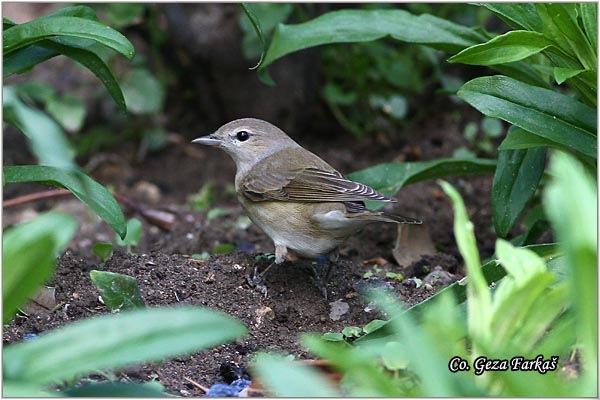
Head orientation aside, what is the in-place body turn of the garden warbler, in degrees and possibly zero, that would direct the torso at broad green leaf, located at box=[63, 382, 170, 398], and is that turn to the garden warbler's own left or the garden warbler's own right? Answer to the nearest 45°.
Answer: approximately 90° to the garden warbler's own left

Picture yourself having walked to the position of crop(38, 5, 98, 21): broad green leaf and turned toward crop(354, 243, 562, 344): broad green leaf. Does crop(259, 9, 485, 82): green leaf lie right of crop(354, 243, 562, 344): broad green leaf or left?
left

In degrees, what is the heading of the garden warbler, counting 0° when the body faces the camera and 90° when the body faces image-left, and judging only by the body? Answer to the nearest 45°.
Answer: approximately 90°

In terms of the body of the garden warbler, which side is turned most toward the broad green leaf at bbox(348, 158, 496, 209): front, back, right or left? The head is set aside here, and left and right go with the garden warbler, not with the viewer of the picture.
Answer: back

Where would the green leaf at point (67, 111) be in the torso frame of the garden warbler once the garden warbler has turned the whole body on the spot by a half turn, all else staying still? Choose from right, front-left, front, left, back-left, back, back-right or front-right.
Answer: back-left

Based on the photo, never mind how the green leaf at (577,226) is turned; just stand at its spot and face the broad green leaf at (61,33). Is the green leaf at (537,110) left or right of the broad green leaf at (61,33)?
right

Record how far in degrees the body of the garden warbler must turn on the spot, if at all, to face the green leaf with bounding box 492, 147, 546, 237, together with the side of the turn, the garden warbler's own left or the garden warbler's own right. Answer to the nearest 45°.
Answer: approximately 180°

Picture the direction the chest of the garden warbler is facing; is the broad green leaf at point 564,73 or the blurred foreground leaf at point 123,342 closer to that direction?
the blurred foreground leaf

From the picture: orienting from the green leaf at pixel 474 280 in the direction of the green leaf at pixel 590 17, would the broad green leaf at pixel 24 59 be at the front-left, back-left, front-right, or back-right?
front-left
